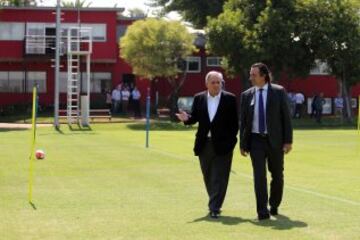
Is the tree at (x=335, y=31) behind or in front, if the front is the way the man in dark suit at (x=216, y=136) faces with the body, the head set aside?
behind

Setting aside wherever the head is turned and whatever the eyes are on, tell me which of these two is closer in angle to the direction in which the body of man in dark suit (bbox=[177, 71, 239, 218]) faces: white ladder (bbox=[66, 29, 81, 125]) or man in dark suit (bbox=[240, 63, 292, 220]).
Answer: the man in dark suit

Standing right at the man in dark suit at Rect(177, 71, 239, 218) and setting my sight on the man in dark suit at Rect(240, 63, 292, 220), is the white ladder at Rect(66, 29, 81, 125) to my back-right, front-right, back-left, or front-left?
back-left

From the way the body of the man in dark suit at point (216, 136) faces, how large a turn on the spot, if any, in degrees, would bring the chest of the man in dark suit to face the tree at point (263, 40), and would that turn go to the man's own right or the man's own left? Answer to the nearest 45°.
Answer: approximately 180°

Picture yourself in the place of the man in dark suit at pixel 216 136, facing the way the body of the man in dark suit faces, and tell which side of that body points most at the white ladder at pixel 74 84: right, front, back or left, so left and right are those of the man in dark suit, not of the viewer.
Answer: back

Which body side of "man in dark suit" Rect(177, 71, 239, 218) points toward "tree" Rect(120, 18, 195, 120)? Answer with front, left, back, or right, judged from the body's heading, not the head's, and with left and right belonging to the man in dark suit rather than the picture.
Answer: back

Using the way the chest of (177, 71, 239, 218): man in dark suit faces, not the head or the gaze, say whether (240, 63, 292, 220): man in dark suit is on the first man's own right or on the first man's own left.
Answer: on the first man's own left

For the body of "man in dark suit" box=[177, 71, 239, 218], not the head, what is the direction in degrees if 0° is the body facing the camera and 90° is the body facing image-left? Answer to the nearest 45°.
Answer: approximately 0°
